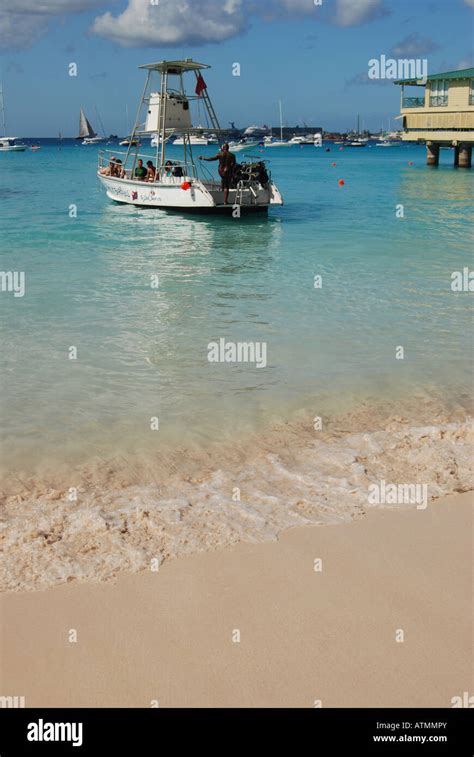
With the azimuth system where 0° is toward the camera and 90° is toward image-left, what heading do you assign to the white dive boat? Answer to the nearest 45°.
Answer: approximately 135°
